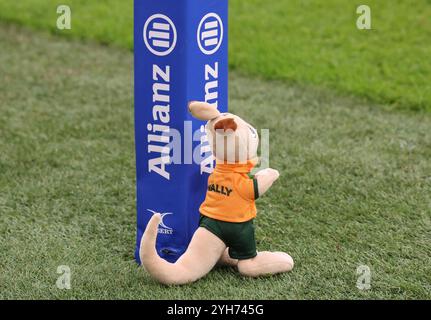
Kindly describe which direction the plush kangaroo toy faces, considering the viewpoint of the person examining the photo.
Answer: facing away from the viewer and to the right of the viewer
